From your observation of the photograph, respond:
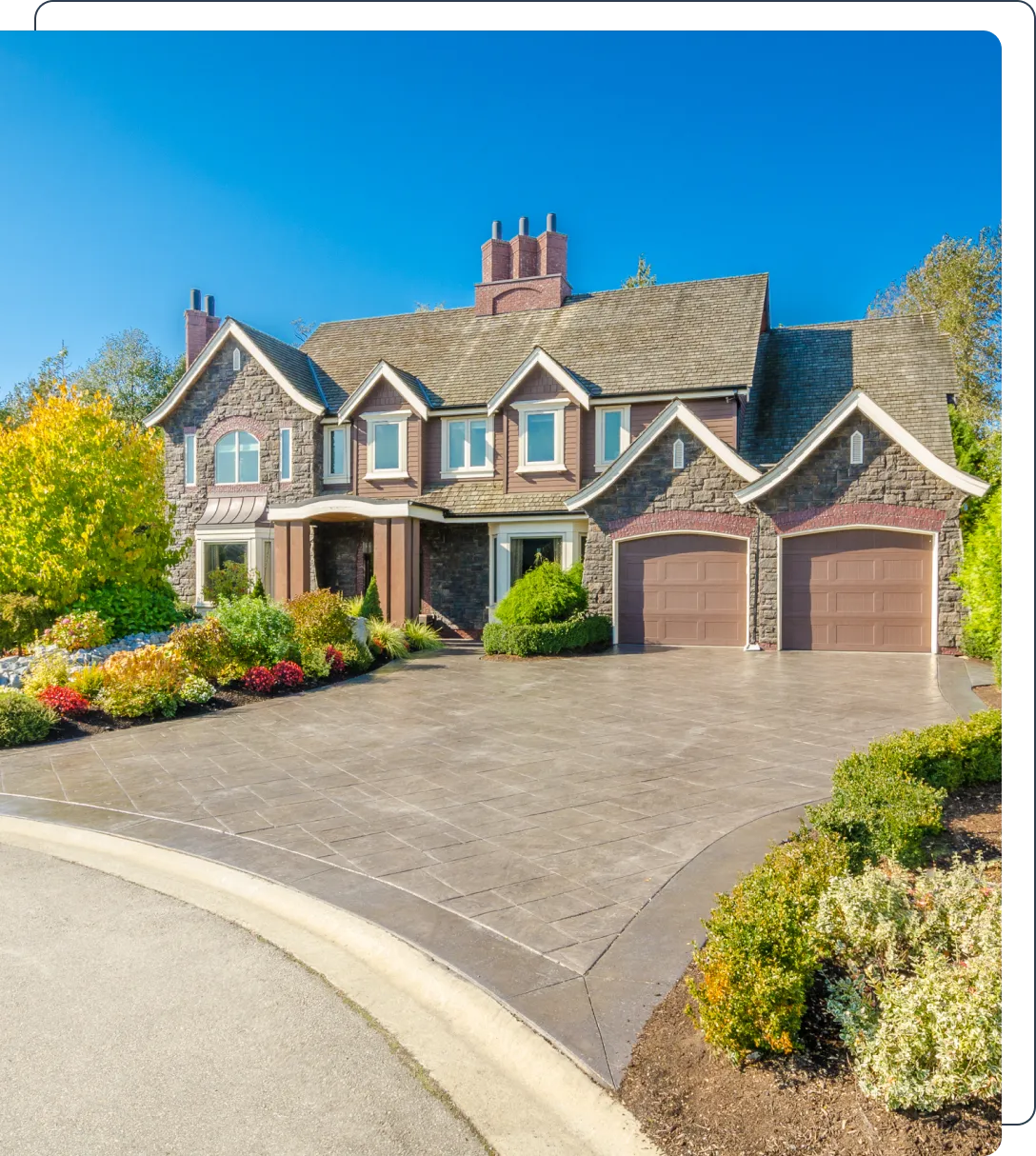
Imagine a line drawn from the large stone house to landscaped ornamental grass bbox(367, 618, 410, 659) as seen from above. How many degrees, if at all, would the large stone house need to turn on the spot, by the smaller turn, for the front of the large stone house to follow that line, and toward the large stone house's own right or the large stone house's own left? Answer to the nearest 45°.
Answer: approximately 45° to the large stone house's own right

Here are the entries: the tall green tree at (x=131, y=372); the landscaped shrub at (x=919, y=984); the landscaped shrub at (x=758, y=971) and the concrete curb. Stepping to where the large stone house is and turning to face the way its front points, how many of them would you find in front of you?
3

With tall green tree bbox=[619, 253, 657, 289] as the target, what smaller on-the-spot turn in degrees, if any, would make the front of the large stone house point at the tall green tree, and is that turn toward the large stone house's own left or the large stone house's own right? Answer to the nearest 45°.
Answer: approximately 180°

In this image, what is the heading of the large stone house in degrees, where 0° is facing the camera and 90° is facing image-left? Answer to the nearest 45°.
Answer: approximately 0°

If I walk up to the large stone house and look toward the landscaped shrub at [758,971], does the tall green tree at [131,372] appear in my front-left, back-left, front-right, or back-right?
back-right

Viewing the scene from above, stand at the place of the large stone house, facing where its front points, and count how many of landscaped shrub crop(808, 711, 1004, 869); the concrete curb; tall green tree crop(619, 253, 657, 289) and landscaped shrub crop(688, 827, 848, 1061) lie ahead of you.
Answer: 3

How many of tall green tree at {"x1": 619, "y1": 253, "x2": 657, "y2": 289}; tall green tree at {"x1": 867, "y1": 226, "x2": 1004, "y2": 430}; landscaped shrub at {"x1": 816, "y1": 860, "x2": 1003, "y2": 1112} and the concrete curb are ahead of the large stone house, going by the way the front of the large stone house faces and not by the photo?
2

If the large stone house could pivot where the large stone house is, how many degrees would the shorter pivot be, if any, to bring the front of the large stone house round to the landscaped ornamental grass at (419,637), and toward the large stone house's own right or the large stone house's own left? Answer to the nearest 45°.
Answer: approximately 45° to the large stone house's own right

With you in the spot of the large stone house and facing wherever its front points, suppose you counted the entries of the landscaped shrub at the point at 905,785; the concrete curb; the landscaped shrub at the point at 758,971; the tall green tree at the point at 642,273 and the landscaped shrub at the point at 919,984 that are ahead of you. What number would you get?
4

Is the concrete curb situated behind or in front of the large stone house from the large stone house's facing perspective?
in front

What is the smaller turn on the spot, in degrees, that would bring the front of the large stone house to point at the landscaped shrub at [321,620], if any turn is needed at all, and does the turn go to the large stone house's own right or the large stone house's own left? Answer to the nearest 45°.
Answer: approximately 45° to the large stone house's own right

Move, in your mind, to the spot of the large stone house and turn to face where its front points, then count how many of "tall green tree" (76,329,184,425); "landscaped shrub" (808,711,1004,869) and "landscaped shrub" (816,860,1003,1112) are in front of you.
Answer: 2

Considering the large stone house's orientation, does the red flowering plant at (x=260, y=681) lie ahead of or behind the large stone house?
ahead

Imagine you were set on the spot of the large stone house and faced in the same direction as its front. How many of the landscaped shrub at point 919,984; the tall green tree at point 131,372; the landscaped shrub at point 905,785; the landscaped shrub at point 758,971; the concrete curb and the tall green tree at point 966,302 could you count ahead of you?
4

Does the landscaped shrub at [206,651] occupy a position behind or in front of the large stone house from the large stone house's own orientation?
in front
